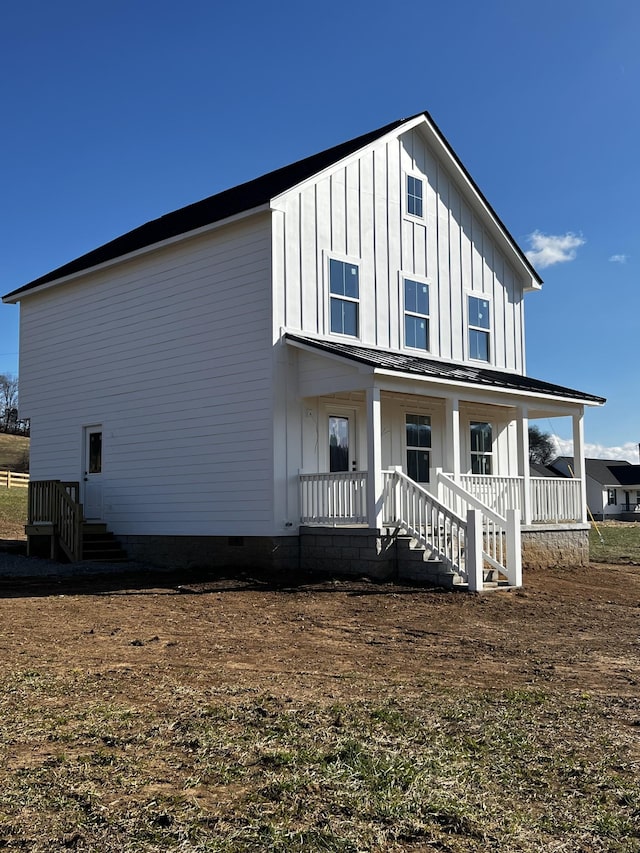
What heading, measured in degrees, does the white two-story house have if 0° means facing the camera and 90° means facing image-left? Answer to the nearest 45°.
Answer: approximately 315°
